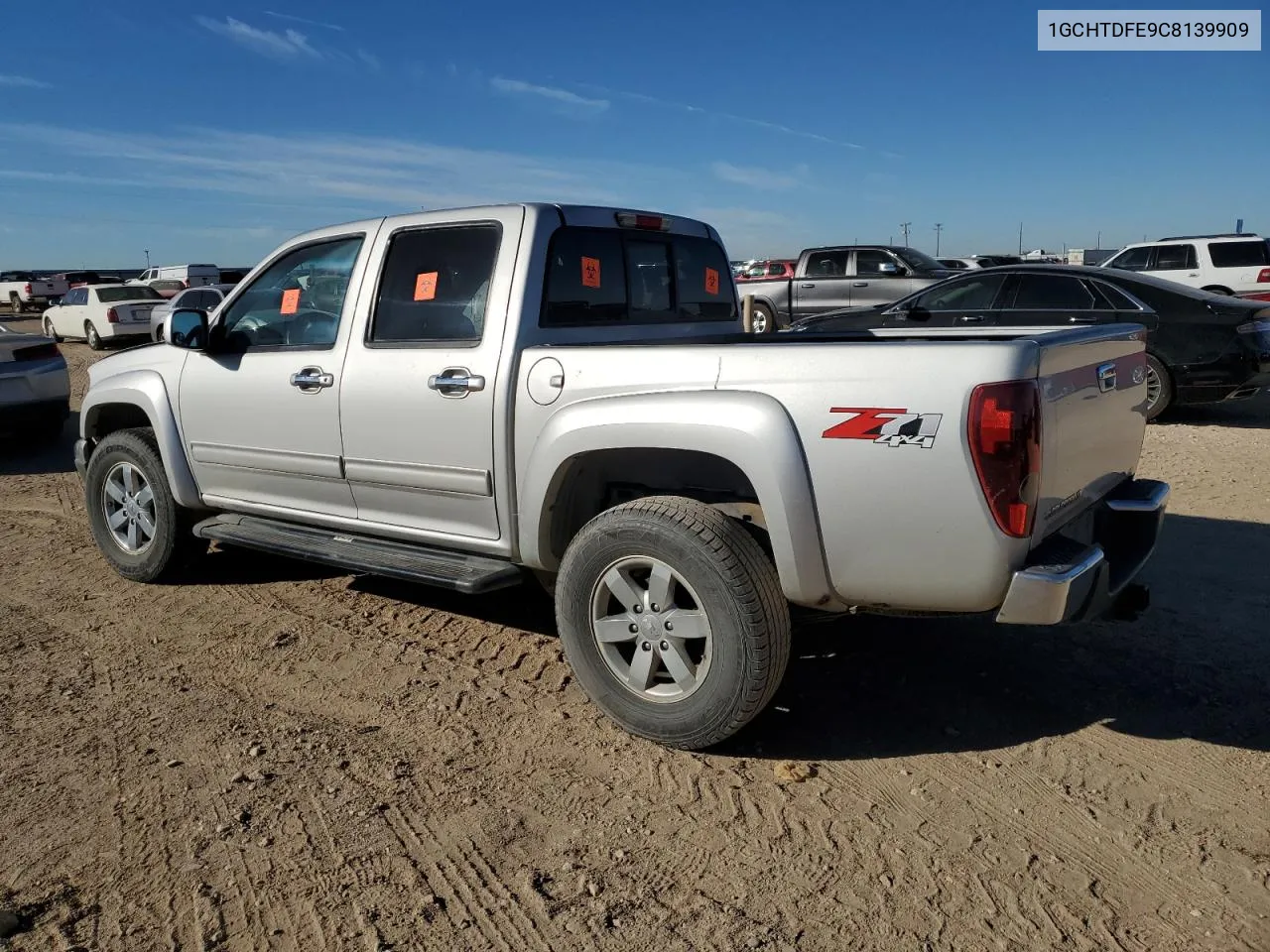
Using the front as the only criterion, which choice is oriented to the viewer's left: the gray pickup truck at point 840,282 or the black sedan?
the black sedan

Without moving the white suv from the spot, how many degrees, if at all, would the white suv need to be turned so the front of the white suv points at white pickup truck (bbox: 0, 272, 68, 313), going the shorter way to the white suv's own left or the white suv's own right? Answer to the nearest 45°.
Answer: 0° — it already faces it

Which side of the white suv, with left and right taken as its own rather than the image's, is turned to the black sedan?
left

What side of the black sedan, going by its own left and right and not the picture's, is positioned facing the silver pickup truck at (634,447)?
left

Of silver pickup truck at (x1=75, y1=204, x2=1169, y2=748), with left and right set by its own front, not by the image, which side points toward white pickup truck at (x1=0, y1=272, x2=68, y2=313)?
front

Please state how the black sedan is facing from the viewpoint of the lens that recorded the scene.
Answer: facing to the left of the viewer

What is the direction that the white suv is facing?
to the viewer's left

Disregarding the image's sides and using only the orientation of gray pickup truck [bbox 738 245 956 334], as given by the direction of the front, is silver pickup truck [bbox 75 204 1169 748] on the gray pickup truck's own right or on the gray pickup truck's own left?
on the gray pickup truck's own right

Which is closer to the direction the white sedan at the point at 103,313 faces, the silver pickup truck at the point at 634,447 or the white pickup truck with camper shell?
the white pickup truck with camper shell

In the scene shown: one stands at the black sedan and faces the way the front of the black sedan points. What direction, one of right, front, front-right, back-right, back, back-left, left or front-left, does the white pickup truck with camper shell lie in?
front-right

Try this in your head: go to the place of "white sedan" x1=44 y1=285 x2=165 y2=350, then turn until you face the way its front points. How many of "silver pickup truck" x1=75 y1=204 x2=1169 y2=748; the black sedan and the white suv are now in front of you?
0

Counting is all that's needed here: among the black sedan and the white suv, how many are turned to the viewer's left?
2

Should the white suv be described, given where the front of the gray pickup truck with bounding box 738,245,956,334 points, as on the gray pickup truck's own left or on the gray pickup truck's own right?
on the gray pickup truck's own left

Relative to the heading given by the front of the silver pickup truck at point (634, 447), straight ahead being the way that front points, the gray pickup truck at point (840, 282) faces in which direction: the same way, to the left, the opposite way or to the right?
the opposite way
